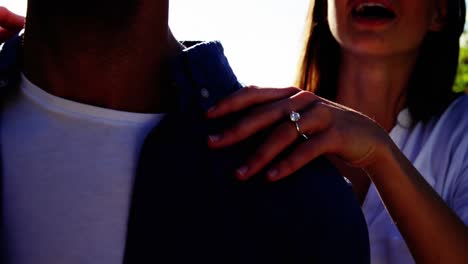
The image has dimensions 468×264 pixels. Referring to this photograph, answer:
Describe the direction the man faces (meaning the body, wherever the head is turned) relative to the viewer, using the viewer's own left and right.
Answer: facing the viewer and to the left of the viewer

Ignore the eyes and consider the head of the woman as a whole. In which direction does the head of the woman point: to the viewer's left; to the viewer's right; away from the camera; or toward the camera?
toward the camera

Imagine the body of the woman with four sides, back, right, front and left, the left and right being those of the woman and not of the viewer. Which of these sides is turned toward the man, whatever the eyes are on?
front

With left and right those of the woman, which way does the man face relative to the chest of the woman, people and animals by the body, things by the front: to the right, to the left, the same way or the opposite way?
the same way

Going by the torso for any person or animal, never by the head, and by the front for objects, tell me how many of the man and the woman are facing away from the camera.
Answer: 0
